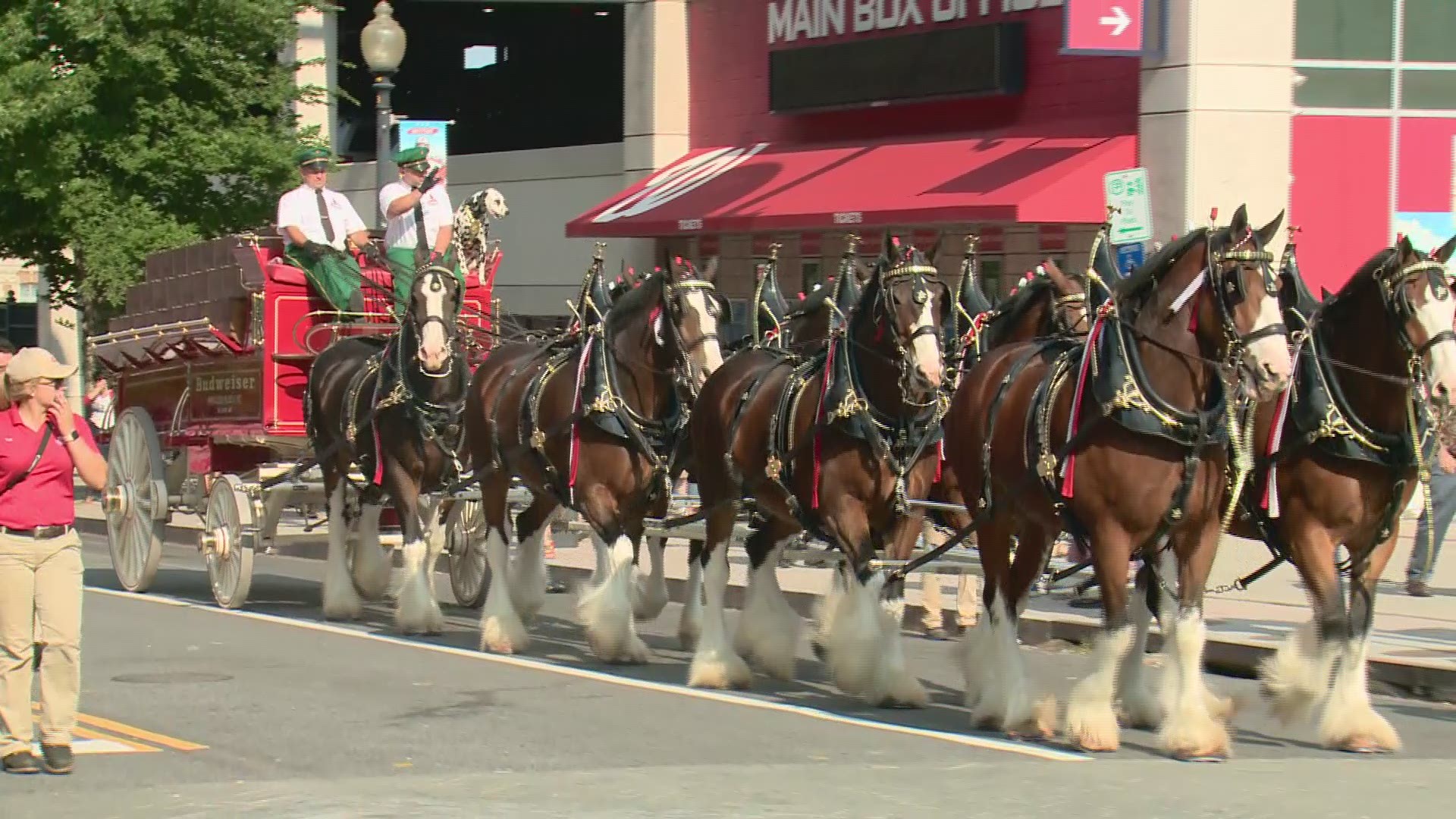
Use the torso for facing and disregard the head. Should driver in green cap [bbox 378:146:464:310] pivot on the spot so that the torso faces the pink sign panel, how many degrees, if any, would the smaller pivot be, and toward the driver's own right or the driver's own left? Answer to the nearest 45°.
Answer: approximately 90° to the driver's own left

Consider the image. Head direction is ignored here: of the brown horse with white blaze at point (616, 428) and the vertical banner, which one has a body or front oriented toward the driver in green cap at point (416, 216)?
the vertical banner

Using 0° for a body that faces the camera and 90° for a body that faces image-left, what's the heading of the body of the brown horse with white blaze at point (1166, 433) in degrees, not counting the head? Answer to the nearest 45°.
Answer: approximately 315°

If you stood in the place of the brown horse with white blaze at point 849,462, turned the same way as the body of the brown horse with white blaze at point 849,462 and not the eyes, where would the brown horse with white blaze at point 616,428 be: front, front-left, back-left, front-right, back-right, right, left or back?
back

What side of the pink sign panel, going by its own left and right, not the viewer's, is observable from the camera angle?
front

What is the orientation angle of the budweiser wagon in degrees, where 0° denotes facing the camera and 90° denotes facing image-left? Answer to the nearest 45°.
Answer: approximately 315°

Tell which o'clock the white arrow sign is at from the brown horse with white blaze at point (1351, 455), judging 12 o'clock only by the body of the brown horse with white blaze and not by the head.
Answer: The white arrow sign is roughly at 7 o'clock from the brown horse with white blaze.

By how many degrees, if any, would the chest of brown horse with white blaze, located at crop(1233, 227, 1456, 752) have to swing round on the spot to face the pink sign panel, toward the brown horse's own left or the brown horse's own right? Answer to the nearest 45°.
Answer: approximately 135° to the brown horse's own left

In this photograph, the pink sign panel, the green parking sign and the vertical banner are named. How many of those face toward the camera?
3

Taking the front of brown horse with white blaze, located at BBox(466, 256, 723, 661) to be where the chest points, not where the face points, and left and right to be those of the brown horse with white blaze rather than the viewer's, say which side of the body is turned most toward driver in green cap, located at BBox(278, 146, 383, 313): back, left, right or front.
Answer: back

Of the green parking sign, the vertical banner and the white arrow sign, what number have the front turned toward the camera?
3

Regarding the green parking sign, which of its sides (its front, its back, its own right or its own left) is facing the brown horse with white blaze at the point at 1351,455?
front

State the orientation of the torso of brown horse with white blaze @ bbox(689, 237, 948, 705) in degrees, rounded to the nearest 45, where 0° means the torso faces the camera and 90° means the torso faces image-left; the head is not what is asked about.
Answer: approximately 315°

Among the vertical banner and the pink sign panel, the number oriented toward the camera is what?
2

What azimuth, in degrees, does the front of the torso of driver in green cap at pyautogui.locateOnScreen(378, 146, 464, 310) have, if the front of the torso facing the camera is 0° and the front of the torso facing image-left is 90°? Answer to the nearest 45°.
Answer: approximately 315°

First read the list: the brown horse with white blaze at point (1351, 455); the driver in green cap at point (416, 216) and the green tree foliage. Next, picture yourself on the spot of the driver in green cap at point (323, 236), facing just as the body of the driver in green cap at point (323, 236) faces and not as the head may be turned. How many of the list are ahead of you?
1

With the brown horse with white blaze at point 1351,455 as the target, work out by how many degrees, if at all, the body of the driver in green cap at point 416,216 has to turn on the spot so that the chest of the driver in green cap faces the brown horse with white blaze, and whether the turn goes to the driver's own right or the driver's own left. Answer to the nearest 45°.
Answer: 0° — they already face it
